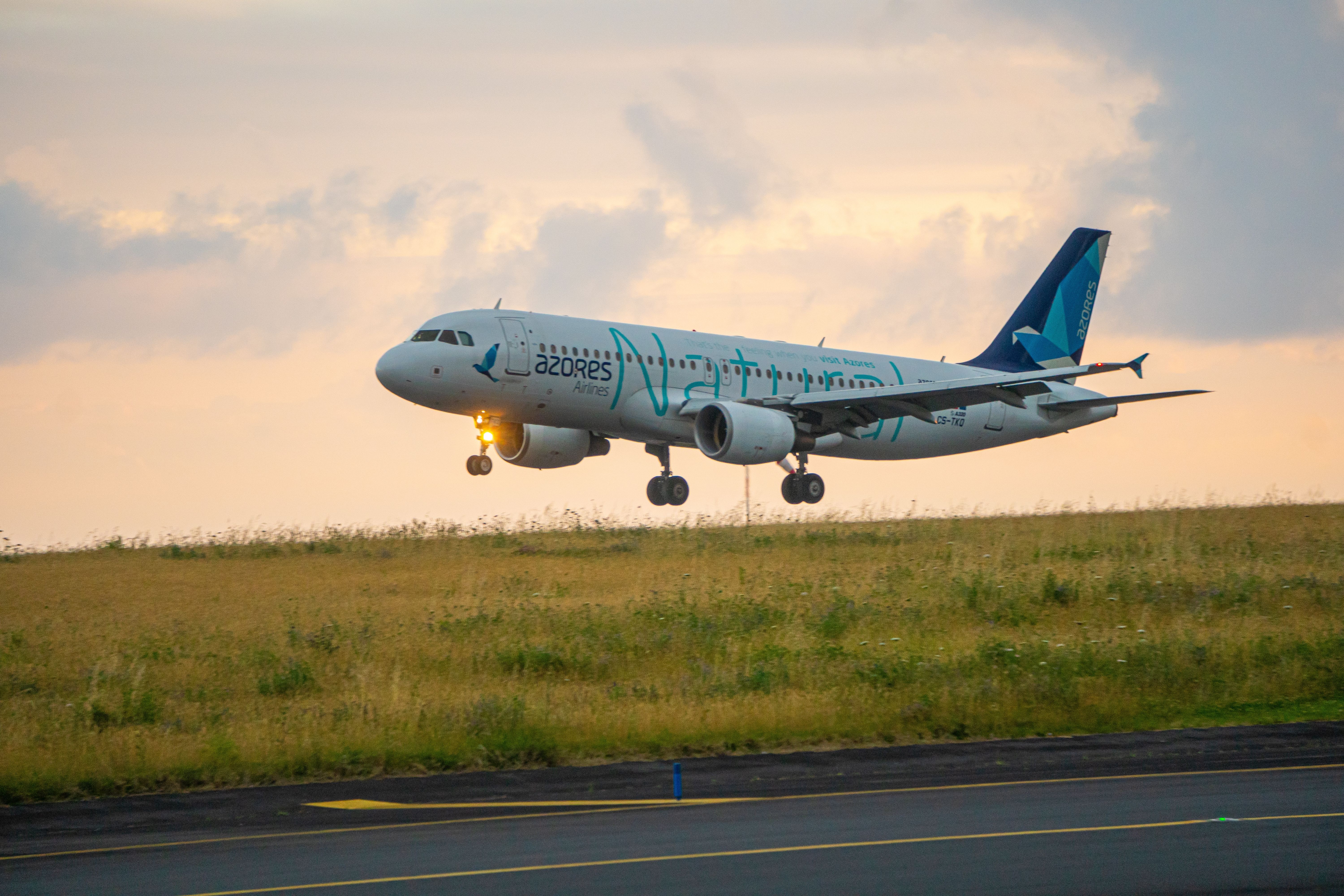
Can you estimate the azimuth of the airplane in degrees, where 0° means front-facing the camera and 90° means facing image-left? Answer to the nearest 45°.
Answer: approximately 45°
